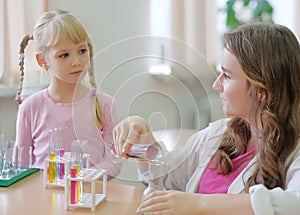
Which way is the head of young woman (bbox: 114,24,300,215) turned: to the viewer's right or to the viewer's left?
to the viewer's left

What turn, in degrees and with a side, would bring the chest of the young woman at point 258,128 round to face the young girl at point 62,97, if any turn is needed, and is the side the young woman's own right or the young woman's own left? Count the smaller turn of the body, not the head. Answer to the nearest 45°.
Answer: approximately 90° to the young woman's own right

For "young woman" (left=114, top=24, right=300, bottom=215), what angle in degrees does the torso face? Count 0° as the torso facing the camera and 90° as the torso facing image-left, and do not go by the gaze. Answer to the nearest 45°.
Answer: approximately 45°

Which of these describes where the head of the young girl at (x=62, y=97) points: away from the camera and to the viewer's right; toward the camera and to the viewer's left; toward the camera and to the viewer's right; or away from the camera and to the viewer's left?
toward the camera and to the viewer's right
